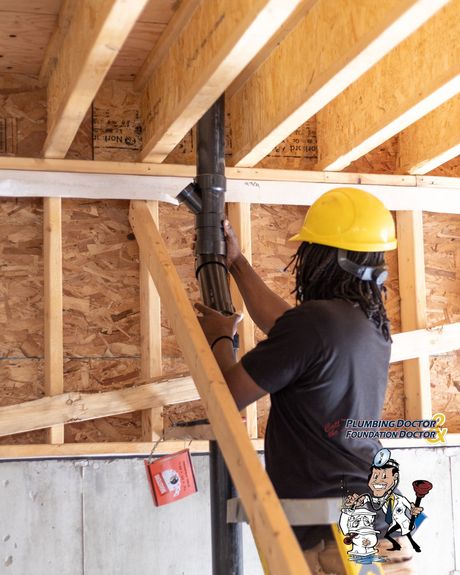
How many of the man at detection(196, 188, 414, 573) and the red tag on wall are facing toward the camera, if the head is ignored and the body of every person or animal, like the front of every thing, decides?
1

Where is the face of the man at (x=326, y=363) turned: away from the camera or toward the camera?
away from the camera

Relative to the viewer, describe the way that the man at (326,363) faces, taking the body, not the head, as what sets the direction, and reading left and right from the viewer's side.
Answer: facing away from the viewer and to the left of the viewer

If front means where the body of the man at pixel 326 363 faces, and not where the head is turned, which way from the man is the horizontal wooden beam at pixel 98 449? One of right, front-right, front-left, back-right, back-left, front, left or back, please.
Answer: front

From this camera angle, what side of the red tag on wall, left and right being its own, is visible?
front
